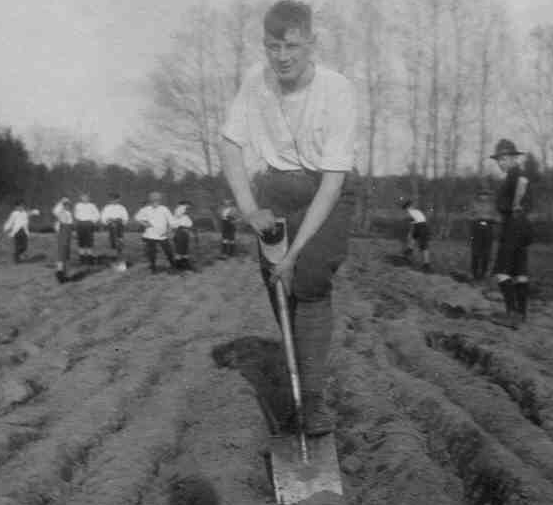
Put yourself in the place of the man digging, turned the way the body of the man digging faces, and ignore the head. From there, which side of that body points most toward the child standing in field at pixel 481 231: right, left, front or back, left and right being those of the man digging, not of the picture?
back

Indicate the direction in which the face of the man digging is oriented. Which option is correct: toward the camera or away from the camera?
toward the camera

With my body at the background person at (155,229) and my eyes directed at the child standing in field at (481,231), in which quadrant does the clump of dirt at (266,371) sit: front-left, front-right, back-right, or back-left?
front-right

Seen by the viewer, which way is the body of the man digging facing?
toward the camera

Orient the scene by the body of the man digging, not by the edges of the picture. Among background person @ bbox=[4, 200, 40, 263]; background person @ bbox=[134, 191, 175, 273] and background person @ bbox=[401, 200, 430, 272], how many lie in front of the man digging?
0

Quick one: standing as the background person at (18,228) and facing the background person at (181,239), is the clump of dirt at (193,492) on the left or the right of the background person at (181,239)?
right

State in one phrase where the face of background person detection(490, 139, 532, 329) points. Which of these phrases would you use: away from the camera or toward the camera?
toward the camera

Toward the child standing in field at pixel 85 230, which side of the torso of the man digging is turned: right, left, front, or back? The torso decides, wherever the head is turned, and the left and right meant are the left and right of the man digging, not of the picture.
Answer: back

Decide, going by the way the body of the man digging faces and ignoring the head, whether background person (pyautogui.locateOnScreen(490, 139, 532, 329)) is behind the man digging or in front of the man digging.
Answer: behind

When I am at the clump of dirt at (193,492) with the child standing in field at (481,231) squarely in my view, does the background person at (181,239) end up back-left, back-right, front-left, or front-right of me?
front-left

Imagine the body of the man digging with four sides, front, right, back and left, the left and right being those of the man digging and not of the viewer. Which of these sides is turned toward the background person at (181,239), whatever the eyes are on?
back

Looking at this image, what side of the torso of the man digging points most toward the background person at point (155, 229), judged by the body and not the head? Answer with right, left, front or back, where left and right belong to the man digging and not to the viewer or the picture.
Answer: back
